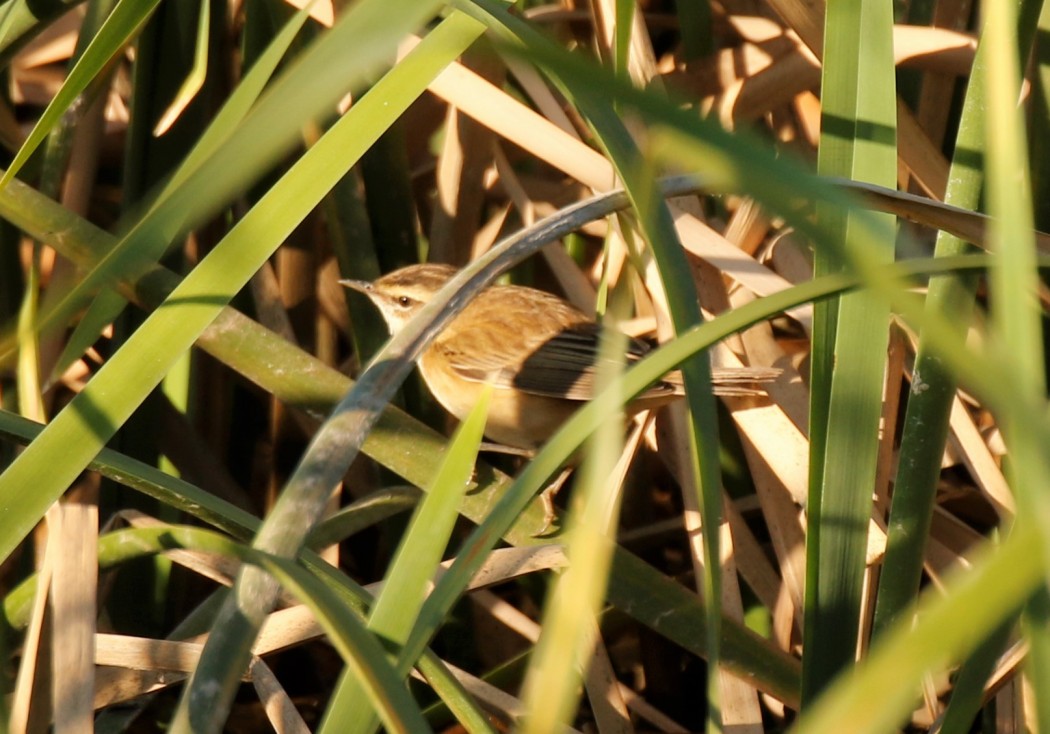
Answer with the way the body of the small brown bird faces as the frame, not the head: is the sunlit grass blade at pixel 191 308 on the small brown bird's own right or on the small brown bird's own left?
on the small brown bird's own left

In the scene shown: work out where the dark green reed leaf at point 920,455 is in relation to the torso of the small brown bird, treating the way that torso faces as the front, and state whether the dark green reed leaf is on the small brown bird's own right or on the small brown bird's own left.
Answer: on the small brown bird's own left

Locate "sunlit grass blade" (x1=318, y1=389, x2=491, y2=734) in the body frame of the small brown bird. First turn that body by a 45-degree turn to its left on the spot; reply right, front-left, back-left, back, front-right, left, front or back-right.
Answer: front-left

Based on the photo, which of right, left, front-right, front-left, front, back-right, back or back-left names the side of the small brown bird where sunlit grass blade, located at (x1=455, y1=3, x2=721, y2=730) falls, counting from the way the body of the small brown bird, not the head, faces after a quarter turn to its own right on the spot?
back

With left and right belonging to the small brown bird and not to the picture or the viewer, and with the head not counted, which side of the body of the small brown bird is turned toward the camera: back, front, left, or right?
left
